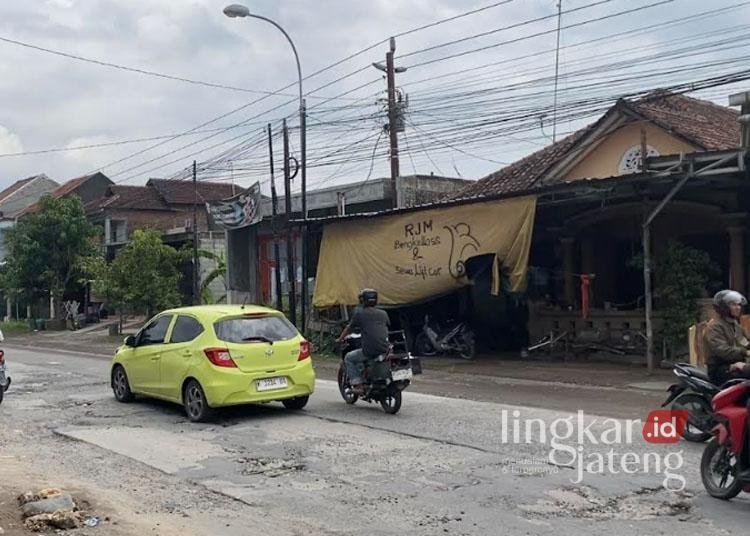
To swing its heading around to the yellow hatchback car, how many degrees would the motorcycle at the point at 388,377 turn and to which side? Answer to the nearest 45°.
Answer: approximately 45° to its left

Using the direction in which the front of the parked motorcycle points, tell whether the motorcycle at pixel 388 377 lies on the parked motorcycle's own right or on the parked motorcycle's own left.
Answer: on the parked motorcycle's own left

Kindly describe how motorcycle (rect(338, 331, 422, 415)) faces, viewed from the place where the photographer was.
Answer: facing away from the viewer and to the left of the viewer

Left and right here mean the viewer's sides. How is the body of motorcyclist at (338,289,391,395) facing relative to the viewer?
facing away from the viewer and to the left of the viewer

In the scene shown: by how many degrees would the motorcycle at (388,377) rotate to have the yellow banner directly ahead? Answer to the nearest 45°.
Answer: approximately 45° to its right

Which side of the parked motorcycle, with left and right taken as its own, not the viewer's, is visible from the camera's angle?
left
